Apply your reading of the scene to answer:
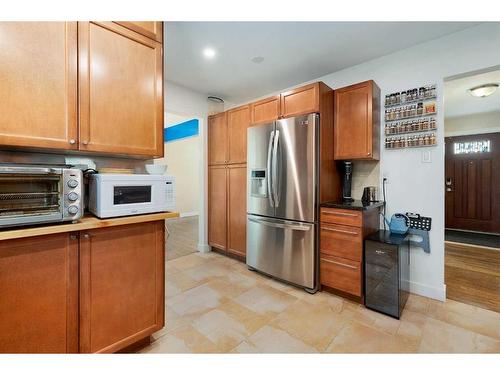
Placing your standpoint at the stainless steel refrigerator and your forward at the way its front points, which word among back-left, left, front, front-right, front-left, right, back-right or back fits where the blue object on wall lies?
right

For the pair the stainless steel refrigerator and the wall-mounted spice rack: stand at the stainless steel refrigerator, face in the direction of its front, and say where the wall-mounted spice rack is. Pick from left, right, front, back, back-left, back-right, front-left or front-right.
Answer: back-left

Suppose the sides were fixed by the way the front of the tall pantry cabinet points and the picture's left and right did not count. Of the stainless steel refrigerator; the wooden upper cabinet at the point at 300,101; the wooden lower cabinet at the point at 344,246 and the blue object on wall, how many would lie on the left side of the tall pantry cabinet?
3

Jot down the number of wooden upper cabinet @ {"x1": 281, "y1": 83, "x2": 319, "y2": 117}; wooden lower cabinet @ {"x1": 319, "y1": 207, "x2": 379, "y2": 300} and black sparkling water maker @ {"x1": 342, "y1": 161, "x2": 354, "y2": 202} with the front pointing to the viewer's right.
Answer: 0

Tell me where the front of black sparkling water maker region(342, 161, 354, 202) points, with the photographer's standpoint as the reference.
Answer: facing the viewer

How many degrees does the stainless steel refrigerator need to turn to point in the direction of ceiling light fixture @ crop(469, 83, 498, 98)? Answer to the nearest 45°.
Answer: approximately 135° to its left

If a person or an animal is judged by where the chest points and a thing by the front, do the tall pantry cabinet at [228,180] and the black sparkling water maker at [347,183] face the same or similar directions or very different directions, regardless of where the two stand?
same or similar directions

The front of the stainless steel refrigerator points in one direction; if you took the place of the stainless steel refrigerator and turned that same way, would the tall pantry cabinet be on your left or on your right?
on your right

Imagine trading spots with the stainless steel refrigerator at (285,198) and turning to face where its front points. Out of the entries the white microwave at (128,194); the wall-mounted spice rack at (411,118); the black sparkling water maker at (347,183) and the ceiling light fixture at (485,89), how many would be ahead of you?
1

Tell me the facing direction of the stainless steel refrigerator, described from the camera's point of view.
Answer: facing the viewer and to the left of the viewer

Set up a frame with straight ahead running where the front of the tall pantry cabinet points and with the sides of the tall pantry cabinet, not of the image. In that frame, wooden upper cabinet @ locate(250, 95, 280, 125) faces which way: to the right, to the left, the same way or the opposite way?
the same way

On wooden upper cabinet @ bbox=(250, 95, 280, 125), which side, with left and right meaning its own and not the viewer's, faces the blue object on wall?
right

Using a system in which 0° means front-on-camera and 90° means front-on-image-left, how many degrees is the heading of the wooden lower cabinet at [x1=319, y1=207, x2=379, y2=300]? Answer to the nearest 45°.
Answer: approximately 45°

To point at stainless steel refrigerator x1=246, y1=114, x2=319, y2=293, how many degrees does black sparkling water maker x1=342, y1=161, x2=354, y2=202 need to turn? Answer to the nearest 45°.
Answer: approximately 45° to its right

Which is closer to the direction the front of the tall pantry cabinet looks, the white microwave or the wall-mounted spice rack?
the white microwave

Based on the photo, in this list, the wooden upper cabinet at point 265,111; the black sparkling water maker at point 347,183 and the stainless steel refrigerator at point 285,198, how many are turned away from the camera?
0

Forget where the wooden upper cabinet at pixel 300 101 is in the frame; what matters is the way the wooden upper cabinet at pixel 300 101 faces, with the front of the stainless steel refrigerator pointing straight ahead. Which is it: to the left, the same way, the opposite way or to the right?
the same way

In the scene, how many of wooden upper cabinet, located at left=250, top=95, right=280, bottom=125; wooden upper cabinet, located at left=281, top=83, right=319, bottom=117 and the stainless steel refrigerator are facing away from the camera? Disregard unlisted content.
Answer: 0
